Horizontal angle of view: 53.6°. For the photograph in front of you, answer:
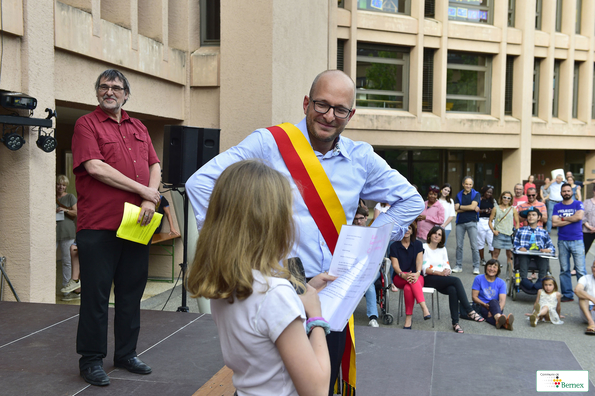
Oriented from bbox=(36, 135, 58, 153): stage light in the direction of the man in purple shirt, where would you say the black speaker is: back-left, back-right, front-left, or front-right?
front-right

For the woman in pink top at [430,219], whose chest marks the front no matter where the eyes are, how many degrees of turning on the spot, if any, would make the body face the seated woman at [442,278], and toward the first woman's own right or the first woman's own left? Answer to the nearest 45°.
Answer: approximately 45° to the first woman's own left

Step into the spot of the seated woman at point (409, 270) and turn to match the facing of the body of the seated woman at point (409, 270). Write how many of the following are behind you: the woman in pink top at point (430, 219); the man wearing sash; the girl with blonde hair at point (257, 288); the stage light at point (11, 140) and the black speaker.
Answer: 1

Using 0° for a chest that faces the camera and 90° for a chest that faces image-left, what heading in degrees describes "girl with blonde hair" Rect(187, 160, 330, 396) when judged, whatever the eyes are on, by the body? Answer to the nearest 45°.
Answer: approximately 225°

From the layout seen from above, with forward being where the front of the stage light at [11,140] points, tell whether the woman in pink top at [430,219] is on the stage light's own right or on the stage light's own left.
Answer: on the stage light's own left

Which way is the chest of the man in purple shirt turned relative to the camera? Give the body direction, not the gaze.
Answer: toward the camera

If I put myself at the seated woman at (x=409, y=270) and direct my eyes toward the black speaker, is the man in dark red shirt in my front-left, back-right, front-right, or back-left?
front-left

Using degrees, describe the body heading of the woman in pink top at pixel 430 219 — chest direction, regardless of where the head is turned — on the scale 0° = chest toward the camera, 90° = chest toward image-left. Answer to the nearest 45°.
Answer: approximately 45°

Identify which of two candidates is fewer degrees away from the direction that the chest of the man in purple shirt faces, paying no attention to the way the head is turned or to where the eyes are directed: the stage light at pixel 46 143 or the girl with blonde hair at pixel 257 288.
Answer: the girl with blonde hair

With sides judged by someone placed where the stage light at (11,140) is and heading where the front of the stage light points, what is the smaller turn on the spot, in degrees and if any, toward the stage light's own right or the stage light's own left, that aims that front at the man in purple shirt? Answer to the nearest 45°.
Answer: approximately 90° to the stage light's own left

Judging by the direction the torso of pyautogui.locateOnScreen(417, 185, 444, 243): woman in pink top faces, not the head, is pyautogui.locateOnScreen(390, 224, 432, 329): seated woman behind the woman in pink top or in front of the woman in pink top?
in front

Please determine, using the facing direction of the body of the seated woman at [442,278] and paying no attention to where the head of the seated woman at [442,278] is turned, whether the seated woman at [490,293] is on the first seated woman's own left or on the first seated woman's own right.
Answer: on the first seated woman's own left

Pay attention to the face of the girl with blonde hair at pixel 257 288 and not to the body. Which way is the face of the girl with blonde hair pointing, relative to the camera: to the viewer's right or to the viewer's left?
to the viewer's right

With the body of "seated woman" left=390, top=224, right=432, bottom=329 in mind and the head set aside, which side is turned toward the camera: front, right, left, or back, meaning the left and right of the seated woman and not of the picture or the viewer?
front

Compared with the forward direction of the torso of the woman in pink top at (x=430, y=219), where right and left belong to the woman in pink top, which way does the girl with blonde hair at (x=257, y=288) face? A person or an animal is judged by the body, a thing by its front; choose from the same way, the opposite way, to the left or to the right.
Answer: the opposite way

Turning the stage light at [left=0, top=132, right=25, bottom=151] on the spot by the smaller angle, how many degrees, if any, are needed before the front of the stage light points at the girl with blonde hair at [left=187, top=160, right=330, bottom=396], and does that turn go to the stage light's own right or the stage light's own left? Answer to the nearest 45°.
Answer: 0° — it already faces them
